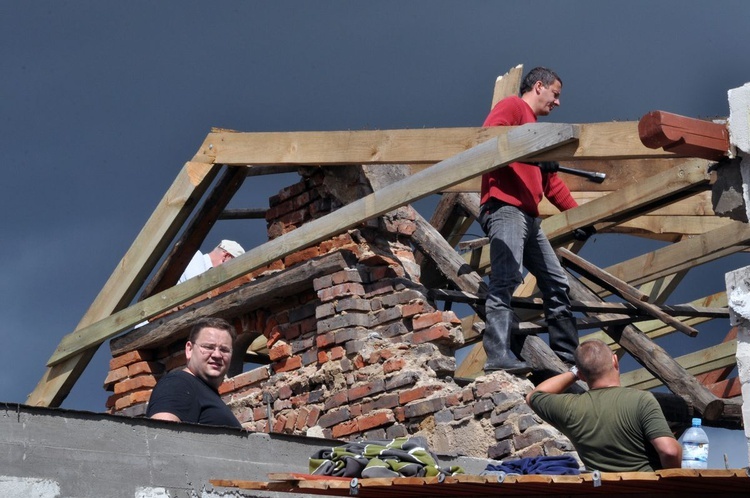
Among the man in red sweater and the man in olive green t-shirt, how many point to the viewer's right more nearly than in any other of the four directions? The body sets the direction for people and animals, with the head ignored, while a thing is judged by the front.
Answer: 1

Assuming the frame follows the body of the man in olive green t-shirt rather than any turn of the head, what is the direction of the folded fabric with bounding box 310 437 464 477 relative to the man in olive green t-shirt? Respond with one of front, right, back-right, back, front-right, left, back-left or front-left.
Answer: left

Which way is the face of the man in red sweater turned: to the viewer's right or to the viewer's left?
to the viewer's right

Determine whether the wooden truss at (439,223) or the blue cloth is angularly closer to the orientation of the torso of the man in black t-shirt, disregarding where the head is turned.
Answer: the blue cloth

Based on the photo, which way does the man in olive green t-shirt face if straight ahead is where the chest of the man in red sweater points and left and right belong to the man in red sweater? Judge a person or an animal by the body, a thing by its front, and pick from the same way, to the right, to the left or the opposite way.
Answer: to the left

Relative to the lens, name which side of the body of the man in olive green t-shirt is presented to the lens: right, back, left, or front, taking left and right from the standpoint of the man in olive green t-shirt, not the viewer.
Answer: back

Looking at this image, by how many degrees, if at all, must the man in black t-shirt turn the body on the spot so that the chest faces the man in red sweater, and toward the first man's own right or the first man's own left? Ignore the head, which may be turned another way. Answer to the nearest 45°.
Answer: approximately 90° to the first man's own left

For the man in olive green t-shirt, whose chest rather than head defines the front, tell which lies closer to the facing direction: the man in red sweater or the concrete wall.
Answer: the man in red sweater

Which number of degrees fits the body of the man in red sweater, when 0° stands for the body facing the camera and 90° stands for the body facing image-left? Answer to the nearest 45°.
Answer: approximately 270°

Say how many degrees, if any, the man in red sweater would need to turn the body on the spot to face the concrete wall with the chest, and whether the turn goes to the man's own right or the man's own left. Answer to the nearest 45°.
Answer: approximately 135° to the man's own right

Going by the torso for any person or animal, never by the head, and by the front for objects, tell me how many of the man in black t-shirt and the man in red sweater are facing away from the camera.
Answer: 0

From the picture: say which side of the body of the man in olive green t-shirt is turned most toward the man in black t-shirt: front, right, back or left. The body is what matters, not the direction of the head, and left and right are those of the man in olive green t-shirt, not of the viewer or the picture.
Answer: left
